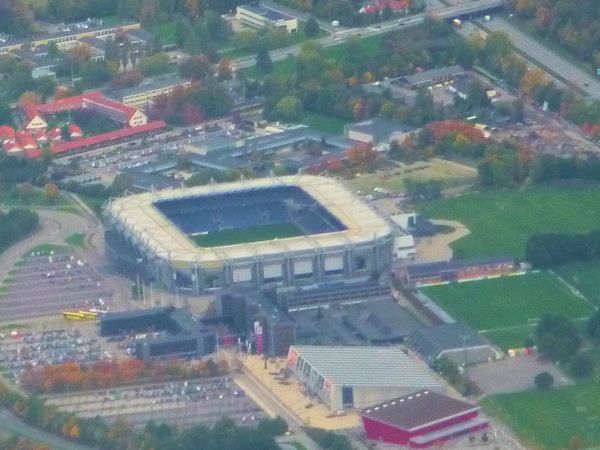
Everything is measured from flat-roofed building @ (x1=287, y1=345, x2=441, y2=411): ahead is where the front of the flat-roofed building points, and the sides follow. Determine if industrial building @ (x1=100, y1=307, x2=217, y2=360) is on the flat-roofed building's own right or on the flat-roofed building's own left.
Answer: on the flat-roofed building's own right

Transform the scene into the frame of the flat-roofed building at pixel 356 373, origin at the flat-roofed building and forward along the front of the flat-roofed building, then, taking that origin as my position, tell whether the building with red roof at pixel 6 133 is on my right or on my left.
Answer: on my right

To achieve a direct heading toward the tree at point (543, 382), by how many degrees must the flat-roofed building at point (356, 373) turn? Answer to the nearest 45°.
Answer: approximately 135° to its left

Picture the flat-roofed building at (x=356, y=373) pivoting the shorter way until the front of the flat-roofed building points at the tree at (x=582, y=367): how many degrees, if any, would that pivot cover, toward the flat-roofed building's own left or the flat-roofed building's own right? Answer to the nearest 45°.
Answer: approximately 135° to the flat-roofed building's own left

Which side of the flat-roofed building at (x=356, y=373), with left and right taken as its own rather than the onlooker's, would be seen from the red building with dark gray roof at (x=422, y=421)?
left

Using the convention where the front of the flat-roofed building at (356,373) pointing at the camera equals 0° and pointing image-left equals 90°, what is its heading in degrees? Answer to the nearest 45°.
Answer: approximately 45°
